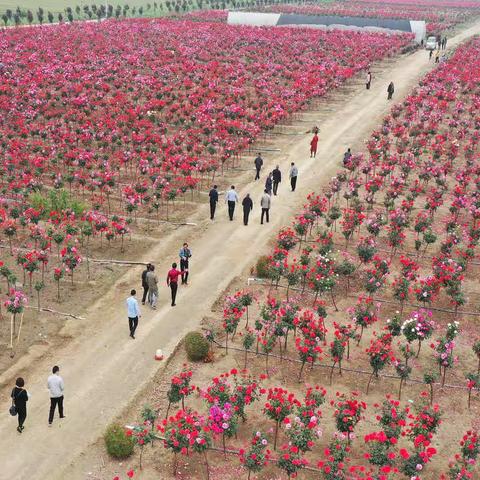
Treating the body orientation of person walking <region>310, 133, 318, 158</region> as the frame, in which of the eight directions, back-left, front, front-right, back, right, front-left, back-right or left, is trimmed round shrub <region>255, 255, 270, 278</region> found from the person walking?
back-right

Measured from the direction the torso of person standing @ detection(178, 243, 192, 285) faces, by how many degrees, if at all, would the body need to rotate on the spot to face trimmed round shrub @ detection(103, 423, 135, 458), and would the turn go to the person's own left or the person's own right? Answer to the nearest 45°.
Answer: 0° — they already face it
